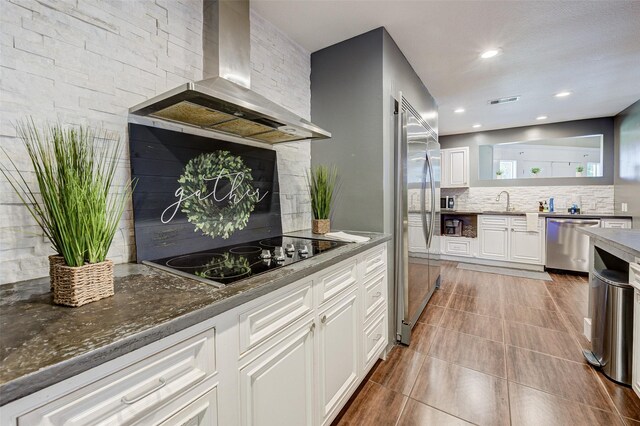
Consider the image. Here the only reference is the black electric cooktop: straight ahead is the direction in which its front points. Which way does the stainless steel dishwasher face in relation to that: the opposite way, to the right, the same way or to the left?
to the right

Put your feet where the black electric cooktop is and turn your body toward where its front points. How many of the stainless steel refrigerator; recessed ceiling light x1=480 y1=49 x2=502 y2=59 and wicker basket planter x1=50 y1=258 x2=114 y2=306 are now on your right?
1

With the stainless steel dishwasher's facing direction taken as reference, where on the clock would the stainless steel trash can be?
The stainless steel trash can is roughly at 12 o'clock from the stainless steel dishwasher.

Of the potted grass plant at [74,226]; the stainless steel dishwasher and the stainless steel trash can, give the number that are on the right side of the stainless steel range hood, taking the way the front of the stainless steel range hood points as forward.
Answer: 1

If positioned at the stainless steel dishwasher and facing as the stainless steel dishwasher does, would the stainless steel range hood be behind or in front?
in front

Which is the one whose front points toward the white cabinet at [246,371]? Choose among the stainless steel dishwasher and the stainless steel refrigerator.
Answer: the stainless steel dishwasher

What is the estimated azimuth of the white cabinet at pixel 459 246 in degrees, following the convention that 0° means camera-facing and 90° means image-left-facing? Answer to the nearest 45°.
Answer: approximately 0°

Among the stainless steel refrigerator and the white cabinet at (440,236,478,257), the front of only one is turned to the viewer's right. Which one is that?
the stainless steel refrigerator

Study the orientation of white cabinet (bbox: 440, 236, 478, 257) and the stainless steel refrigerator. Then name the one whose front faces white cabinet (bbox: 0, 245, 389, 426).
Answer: white cabinet (bbox: 440, 236, 478, 257)

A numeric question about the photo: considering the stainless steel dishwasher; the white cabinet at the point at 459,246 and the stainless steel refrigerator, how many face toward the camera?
2

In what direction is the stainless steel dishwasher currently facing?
toward the camera

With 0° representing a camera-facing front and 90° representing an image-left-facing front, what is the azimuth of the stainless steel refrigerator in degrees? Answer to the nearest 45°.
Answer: approximately 270°

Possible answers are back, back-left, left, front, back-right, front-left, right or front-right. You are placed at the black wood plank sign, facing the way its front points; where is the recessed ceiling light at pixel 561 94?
front-left

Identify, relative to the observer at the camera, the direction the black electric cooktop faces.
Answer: facing the viewer and to the right of the viewer

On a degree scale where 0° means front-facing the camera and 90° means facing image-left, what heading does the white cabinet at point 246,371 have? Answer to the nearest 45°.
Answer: approximately 315°

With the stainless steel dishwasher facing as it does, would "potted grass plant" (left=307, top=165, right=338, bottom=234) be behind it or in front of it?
in front
